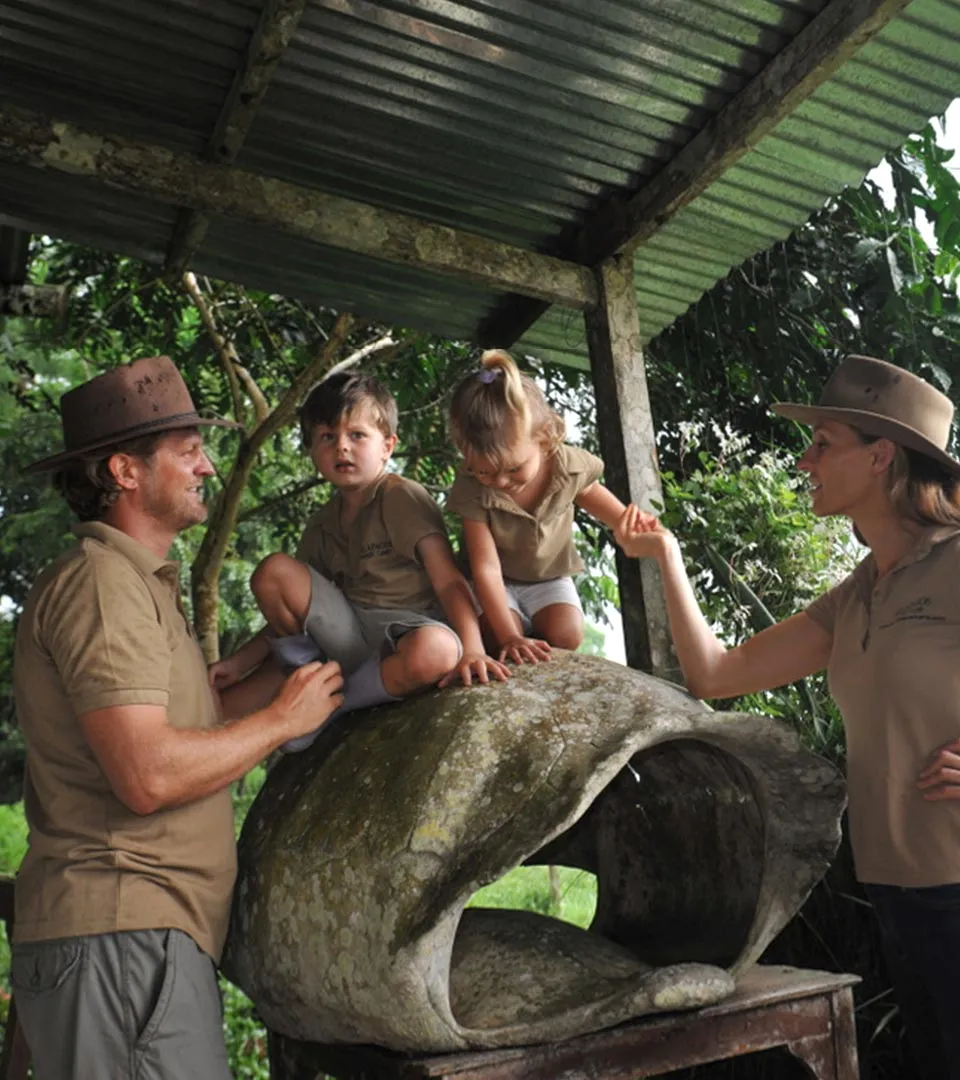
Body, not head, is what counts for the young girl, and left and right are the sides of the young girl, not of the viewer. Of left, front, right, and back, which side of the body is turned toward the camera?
front

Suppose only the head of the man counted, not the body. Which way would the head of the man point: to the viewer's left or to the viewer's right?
to the viewer's right

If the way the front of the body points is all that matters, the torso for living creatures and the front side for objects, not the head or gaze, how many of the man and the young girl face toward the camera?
1

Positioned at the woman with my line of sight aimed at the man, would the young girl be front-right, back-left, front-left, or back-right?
front-right

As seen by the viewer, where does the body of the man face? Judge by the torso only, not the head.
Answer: to the viewer's right

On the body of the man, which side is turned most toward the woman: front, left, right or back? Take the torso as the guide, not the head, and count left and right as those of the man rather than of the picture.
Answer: front

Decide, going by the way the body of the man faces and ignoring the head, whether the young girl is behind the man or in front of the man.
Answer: in front

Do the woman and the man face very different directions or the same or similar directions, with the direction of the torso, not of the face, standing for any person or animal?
very different directions

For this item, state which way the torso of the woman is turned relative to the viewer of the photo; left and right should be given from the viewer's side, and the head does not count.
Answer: facing the viewer and to the left of the viewer

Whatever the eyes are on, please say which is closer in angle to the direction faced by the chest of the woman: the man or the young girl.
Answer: the man

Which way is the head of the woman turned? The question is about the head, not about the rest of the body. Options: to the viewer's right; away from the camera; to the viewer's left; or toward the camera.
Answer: to the viewer's left
